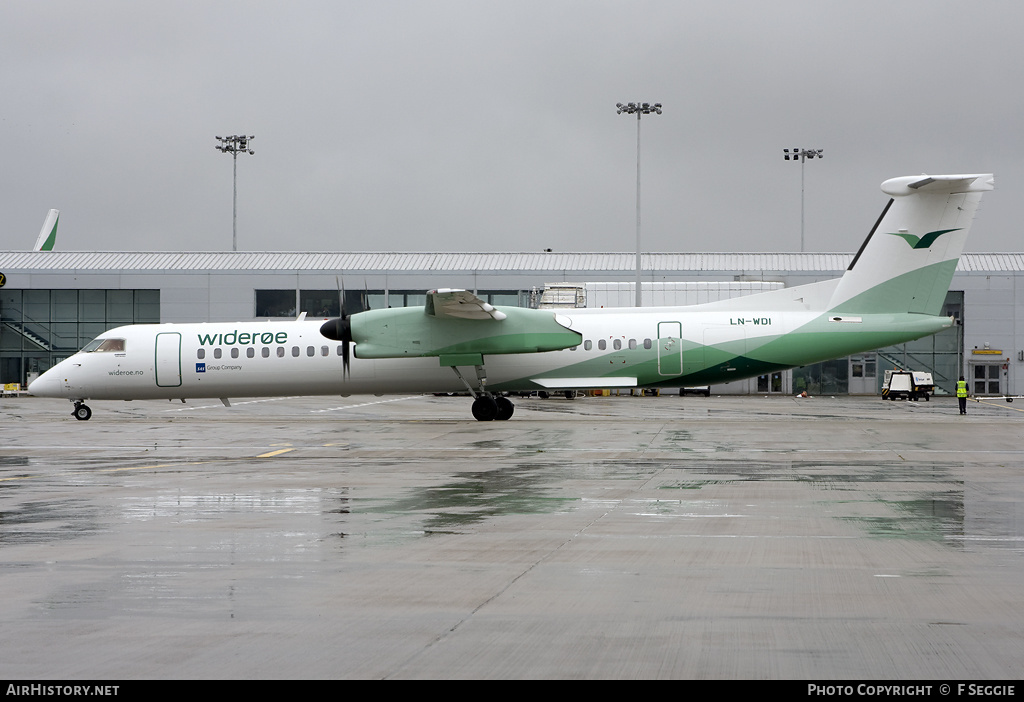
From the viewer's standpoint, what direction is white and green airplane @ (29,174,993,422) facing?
to the viewer's left

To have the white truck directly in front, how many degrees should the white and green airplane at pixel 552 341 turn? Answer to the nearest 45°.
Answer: approximately 135° to its right
